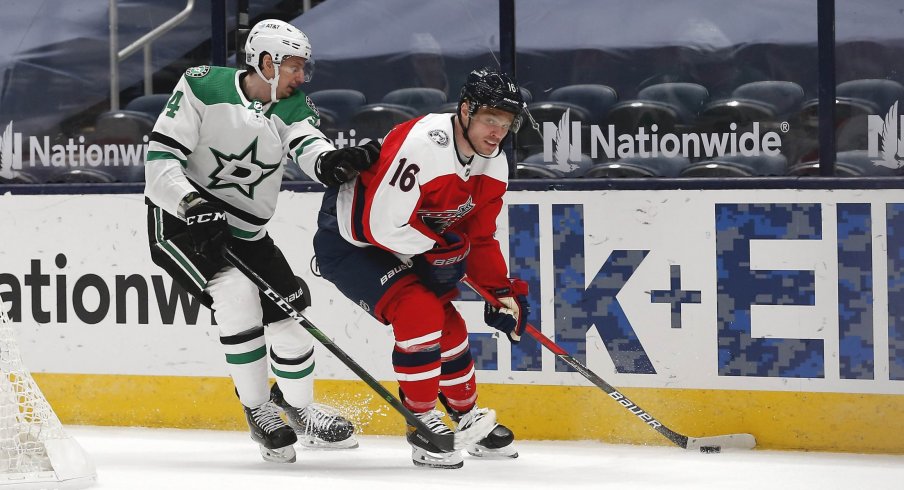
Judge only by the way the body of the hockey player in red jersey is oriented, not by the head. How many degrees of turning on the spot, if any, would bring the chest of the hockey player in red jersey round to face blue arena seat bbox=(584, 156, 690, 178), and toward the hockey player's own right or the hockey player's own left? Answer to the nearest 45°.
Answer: approximately 90° to the hockey player's own left

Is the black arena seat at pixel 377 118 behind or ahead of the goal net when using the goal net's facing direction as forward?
behind

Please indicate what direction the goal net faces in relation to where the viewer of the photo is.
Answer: facing to the left of the viewer

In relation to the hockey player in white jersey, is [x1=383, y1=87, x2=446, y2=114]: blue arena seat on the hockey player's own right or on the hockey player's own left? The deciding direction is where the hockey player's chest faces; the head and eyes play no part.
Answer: on the hockey player's own left

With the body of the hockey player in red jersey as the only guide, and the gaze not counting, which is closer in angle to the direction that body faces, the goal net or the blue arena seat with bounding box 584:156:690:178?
the blue arena seat

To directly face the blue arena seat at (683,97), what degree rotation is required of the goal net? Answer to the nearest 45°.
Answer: approximately 180°

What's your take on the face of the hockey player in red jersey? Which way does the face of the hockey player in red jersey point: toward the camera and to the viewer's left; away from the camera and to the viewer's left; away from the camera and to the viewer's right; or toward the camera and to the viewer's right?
toward the camera and to the viewer's right

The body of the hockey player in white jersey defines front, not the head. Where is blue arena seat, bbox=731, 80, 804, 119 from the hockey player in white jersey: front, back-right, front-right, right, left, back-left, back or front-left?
front-left

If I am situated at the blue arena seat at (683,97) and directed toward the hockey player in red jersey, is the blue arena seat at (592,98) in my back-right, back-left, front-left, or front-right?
front-right

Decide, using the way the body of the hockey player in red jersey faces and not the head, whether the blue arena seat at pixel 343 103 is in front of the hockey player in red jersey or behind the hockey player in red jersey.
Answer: behind

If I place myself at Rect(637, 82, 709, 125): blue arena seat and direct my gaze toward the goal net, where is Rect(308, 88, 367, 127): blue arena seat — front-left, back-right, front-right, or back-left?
front-right

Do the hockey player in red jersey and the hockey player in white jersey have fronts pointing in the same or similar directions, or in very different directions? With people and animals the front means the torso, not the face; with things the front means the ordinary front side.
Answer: same or similar directions

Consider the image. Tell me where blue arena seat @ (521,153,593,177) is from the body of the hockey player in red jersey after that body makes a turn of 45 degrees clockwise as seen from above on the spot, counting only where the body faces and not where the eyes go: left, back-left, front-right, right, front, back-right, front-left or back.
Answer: back-left
